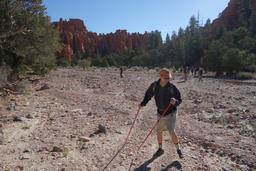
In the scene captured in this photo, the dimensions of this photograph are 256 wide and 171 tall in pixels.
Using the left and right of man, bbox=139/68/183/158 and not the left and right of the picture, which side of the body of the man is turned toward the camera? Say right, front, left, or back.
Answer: front

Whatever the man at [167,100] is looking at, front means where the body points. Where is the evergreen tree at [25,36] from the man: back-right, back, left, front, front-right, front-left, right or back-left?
back-right
